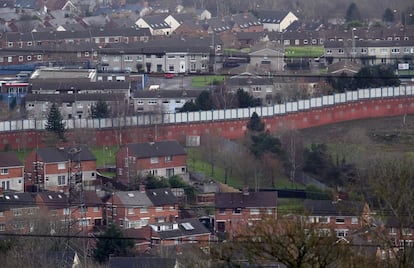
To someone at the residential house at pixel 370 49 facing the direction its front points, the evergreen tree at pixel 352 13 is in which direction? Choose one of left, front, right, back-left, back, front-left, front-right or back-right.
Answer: back

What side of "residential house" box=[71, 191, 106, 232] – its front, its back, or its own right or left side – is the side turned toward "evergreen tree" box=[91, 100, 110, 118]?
back

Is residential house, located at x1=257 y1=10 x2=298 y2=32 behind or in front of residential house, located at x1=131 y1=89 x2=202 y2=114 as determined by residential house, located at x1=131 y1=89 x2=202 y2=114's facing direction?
behind

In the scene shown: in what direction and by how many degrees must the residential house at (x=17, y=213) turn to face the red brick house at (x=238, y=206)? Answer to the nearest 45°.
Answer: approximately 90° to its left

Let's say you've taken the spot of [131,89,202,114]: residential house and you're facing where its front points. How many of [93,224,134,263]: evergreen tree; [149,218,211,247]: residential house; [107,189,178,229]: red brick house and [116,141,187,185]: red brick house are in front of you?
4

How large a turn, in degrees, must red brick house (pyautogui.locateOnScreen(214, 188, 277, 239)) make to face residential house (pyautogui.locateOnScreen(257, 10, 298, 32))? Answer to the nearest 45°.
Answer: approximately 180°

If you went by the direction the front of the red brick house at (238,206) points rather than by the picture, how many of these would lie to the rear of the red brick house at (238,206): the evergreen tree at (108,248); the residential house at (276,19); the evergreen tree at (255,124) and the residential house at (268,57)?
3

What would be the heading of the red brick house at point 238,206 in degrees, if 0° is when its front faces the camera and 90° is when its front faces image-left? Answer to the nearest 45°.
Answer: approximately 0°
